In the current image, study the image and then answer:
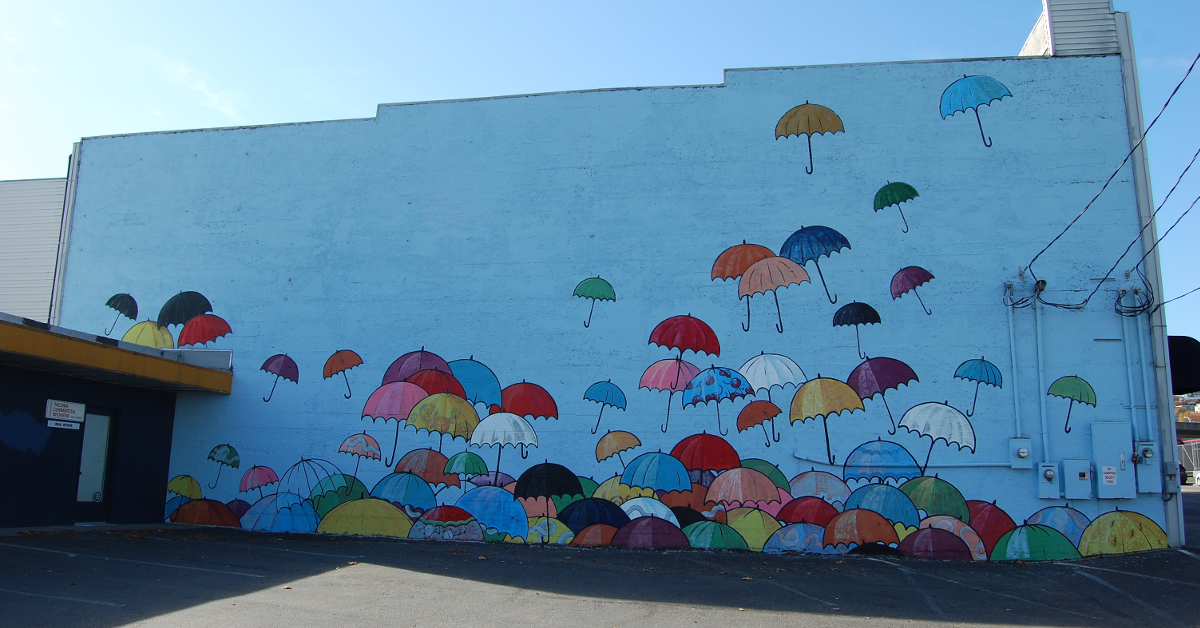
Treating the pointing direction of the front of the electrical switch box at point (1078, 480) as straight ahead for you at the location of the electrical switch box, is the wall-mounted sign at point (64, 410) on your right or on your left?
on your right

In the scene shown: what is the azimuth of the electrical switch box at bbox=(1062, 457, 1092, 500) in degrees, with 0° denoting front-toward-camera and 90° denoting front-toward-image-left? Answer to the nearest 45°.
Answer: approximately 0°

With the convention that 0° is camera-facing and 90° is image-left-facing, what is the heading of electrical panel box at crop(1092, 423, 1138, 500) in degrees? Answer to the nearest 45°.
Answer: approximately 0°

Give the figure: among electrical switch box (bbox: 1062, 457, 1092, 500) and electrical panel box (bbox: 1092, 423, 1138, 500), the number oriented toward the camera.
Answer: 2

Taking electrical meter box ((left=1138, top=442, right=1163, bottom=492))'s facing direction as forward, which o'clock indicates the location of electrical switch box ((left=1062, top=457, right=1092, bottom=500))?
electrical switch box ((left=1062, top=457, right=1092, bottom=500)) is roughly at 2 o'clock from electrical meter box ((left=1138, top=442, right=1163, bottom=492)).

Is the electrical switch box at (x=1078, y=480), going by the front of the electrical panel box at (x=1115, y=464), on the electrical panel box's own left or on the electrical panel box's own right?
on the electrical panel box's own right

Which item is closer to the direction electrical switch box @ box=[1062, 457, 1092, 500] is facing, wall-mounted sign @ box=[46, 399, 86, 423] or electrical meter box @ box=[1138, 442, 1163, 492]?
the wall-mounted sign

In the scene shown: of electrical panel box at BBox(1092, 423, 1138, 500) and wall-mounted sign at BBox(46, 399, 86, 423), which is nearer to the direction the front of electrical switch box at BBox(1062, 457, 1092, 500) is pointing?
the wall-mounted sign

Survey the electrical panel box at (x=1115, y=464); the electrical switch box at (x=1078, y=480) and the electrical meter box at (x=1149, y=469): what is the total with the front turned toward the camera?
3

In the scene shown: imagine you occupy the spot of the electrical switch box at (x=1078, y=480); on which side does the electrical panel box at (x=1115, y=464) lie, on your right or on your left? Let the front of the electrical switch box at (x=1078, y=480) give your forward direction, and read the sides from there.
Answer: on your left

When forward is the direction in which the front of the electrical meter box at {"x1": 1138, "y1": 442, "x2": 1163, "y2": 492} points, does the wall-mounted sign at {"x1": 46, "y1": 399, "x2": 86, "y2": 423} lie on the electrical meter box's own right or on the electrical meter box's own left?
on the electrical meter box's own right

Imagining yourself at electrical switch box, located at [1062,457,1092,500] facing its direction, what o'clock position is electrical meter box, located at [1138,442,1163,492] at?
electrical meter box, located at [1138,442,1163,492] is roughly at 8 o'clock from electrical switch box, located at [1062,457,1092,500].
